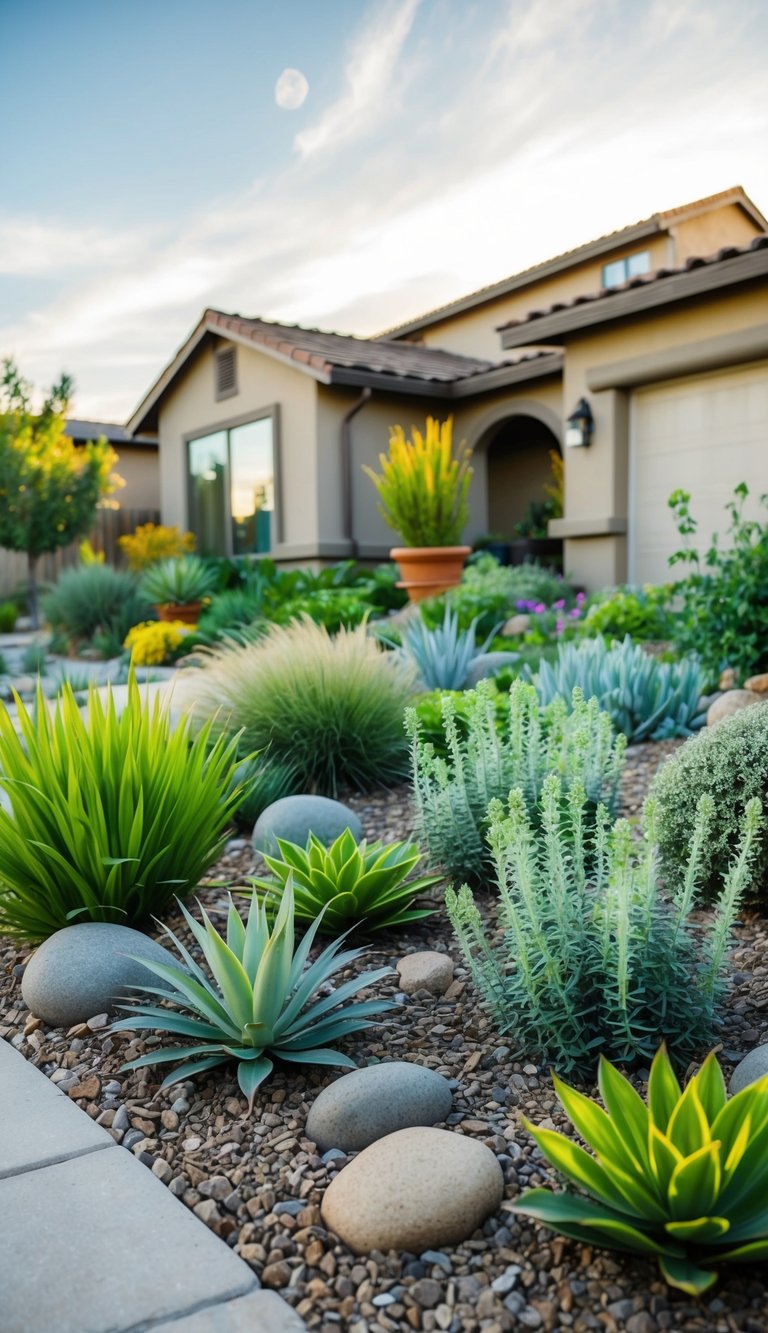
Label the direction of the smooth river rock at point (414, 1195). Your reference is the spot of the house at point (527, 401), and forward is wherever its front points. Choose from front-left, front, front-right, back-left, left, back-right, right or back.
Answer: front-left

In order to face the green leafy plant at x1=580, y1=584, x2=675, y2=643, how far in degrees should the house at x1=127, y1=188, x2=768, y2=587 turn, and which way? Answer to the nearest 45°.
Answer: approximately 45° to its left

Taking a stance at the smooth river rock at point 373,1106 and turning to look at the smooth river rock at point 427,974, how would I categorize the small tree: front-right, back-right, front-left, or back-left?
front-left

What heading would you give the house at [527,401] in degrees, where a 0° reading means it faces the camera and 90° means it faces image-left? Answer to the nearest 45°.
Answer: approximately 45°

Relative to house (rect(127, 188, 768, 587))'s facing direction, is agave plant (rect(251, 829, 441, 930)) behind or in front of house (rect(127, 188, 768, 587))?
in front

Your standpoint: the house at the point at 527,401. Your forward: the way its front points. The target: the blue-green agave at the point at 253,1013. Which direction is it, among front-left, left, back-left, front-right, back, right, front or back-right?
front-left

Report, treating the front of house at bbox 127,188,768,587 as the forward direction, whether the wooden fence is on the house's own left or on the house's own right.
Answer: on the house's own right

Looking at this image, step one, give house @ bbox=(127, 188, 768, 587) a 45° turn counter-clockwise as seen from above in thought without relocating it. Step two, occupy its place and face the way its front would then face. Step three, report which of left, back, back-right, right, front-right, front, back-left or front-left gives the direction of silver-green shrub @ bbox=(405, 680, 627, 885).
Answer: front

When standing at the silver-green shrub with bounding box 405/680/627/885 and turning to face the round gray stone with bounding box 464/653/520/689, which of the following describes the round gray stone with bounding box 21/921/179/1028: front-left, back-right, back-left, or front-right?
back-left

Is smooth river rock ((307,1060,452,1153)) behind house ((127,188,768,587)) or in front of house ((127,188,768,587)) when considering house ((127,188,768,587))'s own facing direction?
in front

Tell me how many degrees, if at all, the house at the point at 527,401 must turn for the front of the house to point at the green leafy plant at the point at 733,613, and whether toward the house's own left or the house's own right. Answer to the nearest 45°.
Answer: approximately 45° to the house's own left

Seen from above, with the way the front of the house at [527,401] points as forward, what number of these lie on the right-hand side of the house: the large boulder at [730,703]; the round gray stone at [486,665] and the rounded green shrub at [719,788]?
0
